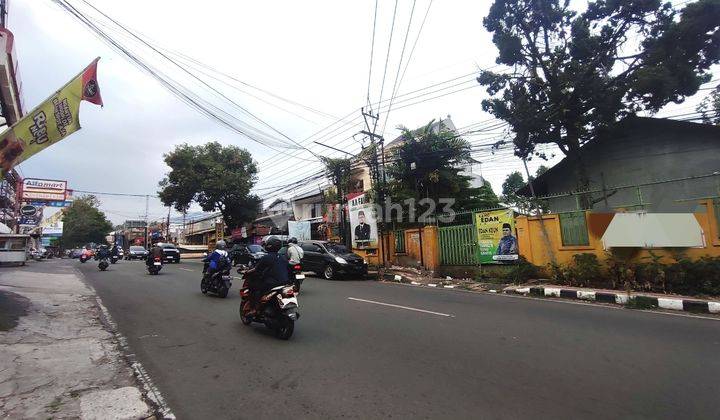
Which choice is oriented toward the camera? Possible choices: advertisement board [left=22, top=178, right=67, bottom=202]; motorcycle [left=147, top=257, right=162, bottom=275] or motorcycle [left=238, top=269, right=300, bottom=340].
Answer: the advertisement board

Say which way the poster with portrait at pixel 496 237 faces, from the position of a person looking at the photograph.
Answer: facing the viewer

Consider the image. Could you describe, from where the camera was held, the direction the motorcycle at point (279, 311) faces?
facing away from the viewer and to the left of the viewer

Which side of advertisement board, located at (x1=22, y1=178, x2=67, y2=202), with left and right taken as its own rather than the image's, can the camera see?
front

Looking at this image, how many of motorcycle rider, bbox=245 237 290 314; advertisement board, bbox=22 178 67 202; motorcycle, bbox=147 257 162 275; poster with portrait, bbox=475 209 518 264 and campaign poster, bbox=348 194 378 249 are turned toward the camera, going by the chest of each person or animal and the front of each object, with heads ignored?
3

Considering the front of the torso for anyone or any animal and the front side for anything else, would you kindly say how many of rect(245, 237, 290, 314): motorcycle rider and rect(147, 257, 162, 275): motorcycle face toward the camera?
0

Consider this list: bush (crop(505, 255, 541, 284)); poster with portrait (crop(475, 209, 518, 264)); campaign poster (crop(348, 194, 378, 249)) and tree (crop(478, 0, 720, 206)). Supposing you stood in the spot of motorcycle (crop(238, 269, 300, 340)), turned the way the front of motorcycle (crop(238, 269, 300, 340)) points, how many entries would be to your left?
0

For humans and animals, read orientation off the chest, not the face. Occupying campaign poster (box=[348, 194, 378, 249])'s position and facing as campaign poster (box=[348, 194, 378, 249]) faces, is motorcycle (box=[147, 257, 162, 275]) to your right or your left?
on your right

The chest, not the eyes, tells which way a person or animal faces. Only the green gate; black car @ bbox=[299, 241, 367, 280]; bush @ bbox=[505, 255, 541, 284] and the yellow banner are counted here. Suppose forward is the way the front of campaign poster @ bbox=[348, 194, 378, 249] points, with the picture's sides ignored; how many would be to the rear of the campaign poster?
0

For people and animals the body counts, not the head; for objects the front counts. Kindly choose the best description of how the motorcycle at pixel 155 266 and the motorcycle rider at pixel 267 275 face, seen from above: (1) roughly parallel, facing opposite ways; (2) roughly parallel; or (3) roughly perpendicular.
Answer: roughly parallel
